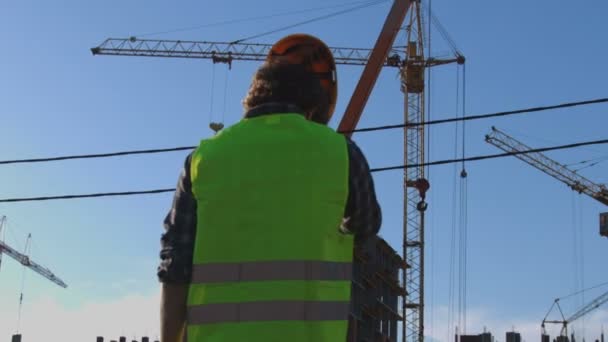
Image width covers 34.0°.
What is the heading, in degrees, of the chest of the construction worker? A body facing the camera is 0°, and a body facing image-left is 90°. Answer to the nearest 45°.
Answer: approximately 180°
